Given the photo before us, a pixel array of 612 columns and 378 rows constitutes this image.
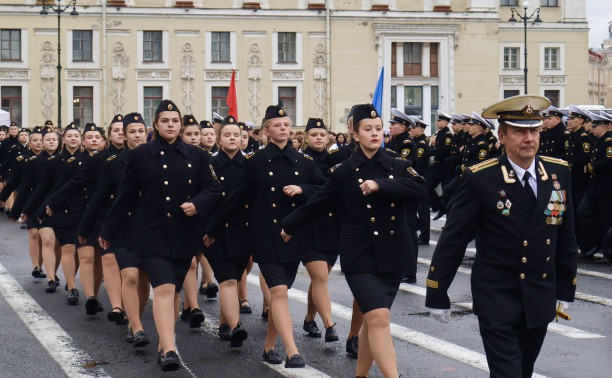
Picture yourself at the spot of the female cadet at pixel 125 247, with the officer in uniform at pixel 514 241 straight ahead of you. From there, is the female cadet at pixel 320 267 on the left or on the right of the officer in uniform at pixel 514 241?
left

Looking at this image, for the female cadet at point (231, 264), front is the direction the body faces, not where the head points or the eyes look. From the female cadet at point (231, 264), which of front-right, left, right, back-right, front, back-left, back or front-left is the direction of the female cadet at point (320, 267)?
left

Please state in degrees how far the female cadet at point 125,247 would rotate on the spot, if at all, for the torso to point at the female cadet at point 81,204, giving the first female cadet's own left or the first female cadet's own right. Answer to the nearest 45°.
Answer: approximately 135° to the first female cadet's own left

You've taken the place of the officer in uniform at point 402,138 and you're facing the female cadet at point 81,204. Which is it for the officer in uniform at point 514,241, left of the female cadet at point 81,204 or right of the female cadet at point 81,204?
left

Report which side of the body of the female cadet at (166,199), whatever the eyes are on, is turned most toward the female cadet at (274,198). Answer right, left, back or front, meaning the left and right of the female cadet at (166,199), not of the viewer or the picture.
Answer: left

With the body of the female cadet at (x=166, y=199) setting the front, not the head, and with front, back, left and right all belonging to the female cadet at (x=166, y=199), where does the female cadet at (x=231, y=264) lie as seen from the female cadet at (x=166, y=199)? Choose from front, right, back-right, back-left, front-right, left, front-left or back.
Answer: back-left

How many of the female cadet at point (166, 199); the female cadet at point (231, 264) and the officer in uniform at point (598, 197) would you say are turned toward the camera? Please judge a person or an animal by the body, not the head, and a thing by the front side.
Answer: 2

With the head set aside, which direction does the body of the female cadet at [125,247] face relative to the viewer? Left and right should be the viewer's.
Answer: facing the viewer and to the right of the viewer
